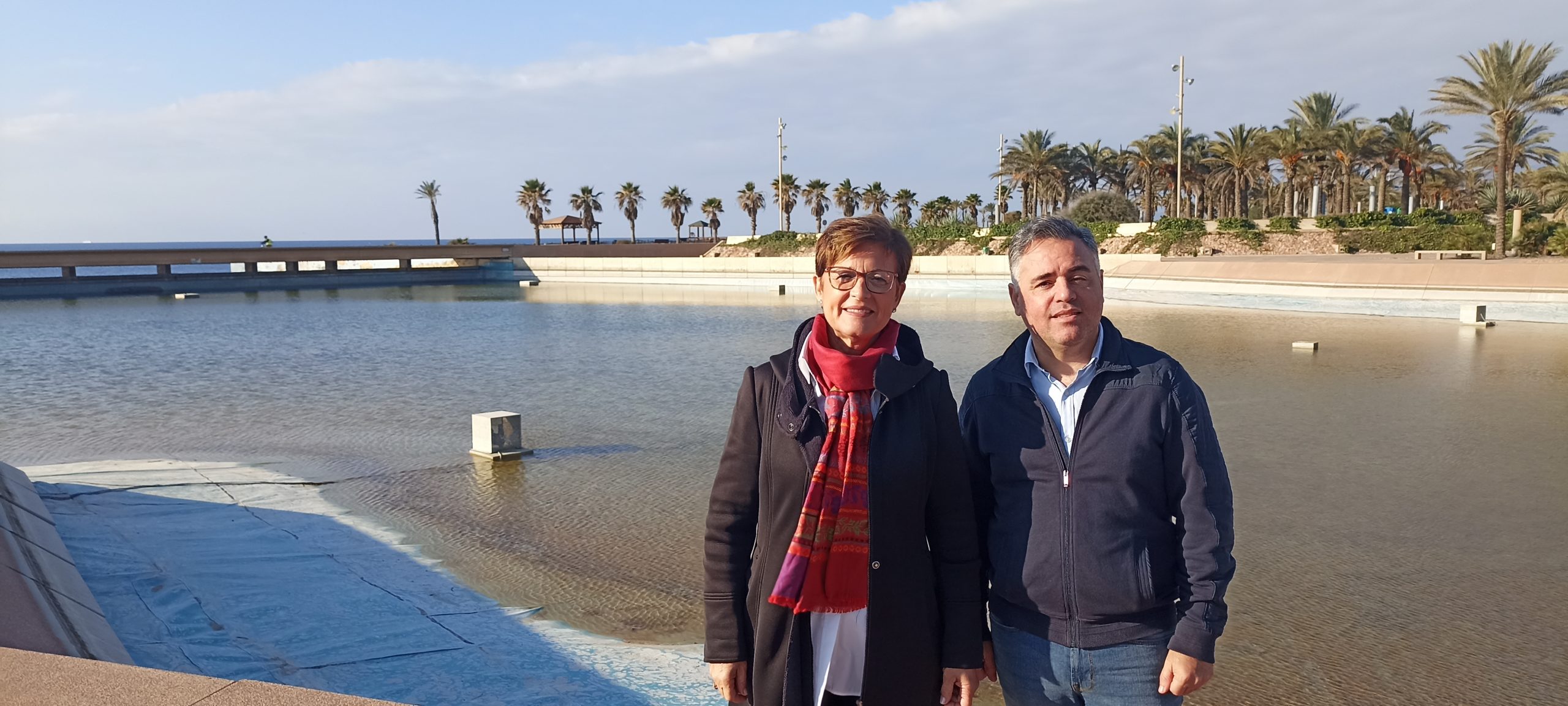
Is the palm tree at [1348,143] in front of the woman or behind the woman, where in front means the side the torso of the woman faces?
behind

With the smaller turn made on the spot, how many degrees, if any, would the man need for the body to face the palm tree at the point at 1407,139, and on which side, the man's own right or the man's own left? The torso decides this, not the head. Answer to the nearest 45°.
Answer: approximately 180°

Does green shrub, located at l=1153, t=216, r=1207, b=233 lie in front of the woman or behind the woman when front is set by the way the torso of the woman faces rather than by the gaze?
behind

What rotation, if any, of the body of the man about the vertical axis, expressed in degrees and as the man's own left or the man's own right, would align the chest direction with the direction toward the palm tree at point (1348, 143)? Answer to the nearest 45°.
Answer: approximately 180°

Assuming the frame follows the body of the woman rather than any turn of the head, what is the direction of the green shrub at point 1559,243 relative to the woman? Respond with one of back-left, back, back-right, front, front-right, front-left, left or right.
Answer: back-left

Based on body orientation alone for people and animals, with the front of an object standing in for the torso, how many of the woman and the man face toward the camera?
2

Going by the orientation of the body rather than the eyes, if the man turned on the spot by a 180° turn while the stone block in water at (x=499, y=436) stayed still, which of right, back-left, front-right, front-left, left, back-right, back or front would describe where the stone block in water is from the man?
front-left

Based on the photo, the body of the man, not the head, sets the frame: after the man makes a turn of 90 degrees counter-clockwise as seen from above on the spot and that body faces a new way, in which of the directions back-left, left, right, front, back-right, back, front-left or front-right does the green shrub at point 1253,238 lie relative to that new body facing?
left

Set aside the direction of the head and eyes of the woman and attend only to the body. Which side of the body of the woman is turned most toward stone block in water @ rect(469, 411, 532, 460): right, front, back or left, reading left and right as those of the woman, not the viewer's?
back

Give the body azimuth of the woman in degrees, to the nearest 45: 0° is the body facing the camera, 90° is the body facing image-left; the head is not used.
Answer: approximately 0°

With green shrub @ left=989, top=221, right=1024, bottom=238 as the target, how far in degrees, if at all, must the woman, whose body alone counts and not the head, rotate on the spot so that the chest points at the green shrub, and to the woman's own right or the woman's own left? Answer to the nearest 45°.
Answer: approximately 180°
